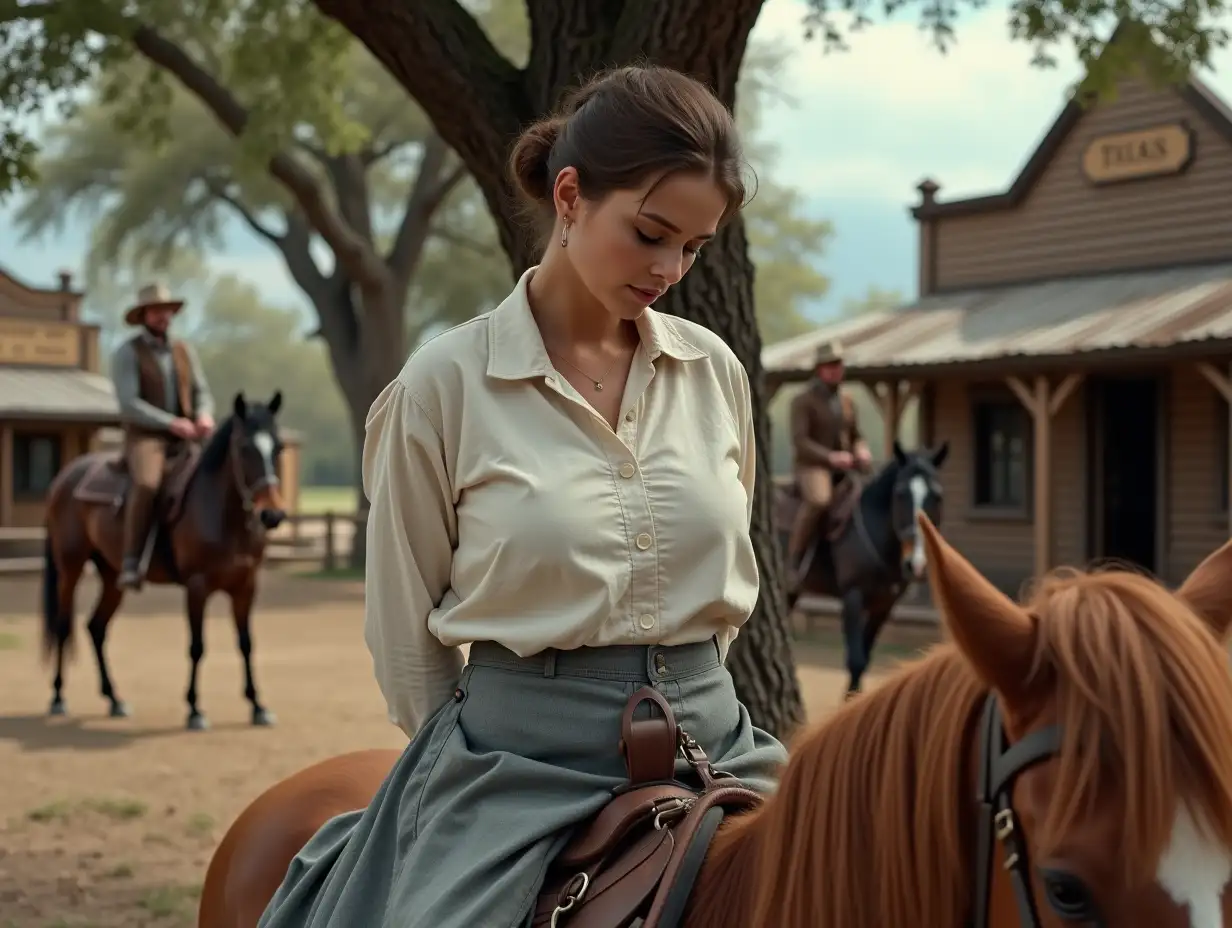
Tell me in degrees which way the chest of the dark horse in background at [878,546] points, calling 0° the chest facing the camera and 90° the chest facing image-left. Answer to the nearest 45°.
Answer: approximately 315°

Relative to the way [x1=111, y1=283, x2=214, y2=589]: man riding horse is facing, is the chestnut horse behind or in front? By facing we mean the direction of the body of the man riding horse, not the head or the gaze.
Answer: in front

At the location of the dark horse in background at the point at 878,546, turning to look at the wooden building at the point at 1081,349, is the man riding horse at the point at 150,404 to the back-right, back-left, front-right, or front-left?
back-left

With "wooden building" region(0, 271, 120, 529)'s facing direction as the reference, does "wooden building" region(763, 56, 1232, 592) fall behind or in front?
in front

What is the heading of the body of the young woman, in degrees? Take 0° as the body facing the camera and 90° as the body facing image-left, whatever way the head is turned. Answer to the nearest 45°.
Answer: approximately 315°

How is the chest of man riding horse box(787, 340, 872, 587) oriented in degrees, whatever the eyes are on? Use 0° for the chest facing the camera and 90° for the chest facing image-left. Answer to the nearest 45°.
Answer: approximately 315°

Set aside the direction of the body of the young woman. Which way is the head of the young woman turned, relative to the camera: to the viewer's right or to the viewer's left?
to the viewer's right

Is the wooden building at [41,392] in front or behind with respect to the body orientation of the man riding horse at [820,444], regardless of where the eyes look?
behind

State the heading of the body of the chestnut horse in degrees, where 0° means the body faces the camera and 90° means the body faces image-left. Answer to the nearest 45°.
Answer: approximately 315°
